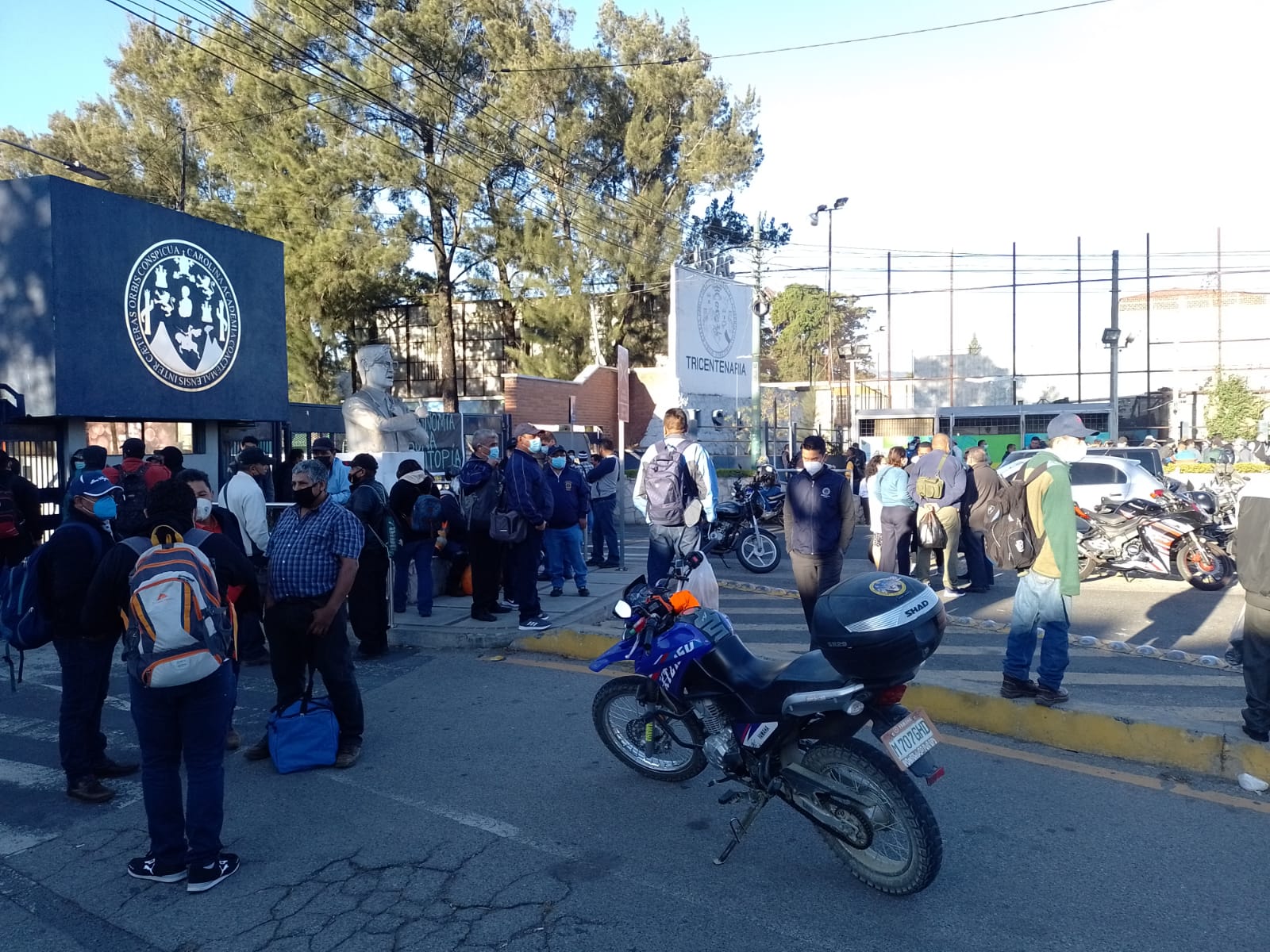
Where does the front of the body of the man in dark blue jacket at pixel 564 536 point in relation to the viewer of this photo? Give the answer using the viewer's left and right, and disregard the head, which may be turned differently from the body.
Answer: facing the viewer

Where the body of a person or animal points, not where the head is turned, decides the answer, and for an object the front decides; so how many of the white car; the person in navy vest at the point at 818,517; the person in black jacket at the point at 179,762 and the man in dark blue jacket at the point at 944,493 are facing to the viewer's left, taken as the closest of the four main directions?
1

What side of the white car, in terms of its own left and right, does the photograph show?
left

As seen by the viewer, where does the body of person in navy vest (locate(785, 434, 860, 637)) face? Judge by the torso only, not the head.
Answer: toward the camera

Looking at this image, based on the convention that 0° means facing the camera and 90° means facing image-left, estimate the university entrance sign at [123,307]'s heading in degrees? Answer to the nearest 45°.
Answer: approximately 315°

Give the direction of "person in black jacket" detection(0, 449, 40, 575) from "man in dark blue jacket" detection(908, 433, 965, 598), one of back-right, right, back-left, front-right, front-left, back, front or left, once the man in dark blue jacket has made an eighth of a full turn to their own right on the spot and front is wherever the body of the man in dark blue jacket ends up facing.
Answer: back

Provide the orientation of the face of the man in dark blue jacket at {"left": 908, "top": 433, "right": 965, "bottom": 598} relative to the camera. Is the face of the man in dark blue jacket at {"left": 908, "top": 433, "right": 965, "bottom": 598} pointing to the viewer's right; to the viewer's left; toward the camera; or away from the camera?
away from the camera

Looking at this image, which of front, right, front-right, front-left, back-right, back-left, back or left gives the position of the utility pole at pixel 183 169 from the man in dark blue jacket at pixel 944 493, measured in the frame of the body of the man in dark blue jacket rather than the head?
front-left

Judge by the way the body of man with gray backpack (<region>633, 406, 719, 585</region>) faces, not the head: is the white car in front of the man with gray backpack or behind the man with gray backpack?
in front

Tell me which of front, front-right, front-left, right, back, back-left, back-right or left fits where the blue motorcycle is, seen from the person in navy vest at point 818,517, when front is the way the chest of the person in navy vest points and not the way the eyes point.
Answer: front

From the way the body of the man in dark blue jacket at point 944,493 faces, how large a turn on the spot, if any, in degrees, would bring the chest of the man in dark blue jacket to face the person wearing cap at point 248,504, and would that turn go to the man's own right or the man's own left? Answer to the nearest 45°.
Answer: approximately 135° to the man's own left

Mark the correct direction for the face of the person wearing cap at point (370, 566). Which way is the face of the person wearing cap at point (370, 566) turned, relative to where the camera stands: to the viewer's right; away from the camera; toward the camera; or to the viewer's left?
to the viewer's left

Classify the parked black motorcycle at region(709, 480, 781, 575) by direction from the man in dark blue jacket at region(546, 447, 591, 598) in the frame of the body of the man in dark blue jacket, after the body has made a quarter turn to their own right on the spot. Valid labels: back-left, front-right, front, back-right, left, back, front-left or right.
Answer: back-right

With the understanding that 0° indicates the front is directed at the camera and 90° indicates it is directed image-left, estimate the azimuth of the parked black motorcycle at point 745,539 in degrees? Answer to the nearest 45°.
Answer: approximately 315°

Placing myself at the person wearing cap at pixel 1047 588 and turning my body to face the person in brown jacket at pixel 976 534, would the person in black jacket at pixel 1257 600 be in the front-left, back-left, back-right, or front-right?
back-right
